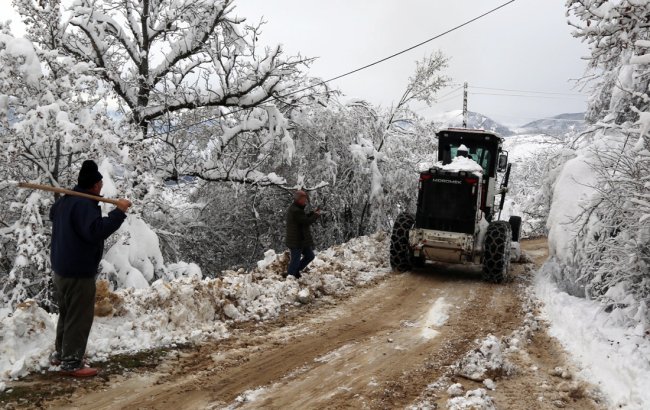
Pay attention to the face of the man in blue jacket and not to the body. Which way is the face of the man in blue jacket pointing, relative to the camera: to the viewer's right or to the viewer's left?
to the viewer's right

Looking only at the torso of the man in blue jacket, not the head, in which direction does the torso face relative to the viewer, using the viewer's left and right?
facing away from the viewer and to the right of the viewer

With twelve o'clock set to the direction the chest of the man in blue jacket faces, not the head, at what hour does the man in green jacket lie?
The man in green jacket is roughly at 12 o'clock from the man in blue jacket.

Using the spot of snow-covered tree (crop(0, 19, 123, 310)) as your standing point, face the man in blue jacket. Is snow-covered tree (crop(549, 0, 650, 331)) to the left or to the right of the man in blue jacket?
left

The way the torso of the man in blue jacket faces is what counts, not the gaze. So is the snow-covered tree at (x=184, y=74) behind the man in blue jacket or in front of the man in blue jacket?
in front
